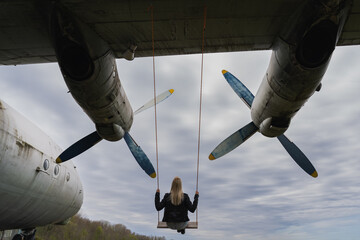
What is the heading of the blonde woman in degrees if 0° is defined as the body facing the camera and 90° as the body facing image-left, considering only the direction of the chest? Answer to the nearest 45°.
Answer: approximately 180°
